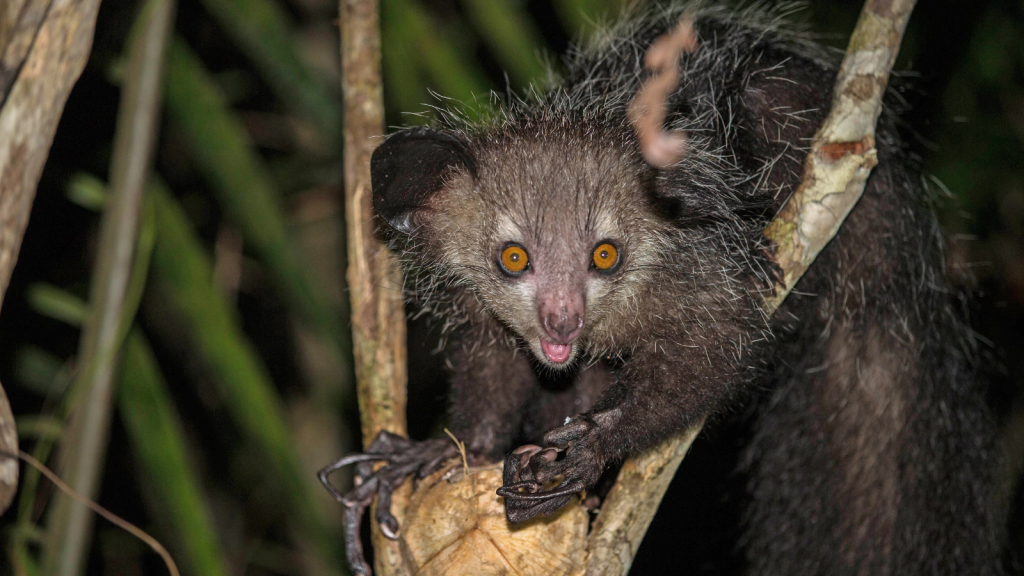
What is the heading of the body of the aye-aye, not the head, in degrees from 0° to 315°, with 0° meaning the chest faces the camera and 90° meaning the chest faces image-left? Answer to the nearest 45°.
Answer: approximately 45°
